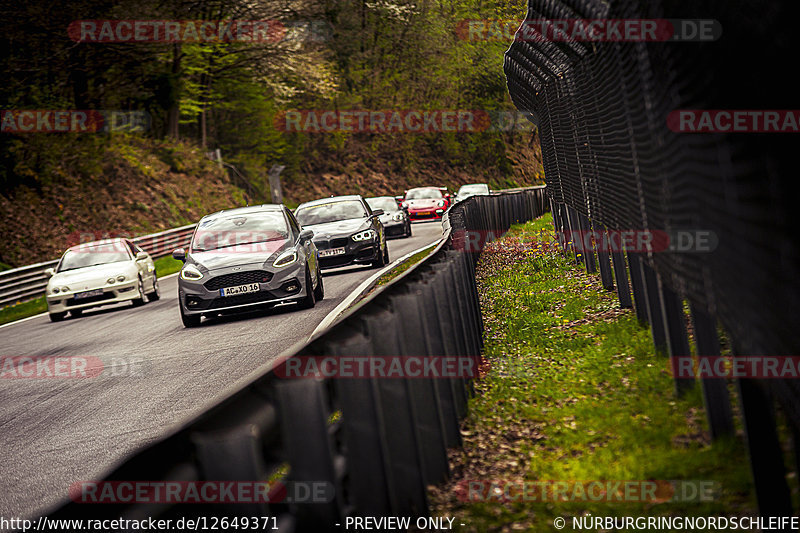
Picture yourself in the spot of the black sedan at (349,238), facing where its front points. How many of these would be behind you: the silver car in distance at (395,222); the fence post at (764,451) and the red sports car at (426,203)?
2

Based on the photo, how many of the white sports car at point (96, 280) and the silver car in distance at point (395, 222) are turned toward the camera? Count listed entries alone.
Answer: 2

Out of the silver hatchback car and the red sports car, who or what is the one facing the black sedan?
the red sports car

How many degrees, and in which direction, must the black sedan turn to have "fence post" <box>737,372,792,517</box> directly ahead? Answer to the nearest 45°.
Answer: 0° — it already faces it

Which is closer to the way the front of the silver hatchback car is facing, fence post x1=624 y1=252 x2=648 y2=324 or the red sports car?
the fence post

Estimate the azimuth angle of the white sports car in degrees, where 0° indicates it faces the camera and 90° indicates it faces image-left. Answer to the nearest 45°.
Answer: approximately 0°

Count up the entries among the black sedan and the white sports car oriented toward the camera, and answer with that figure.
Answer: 2

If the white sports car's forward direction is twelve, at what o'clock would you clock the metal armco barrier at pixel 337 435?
The metal armco barrier is roughly at 12 o'clock from the white sports car.

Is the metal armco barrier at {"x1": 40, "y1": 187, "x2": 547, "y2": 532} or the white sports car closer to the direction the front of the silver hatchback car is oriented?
the metal armco barrier

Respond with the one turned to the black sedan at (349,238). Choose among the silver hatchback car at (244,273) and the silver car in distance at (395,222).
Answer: the silver car in distance

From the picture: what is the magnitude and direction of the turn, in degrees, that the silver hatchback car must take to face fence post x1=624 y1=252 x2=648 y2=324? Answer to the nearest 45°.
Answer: approximately 45° to its left
